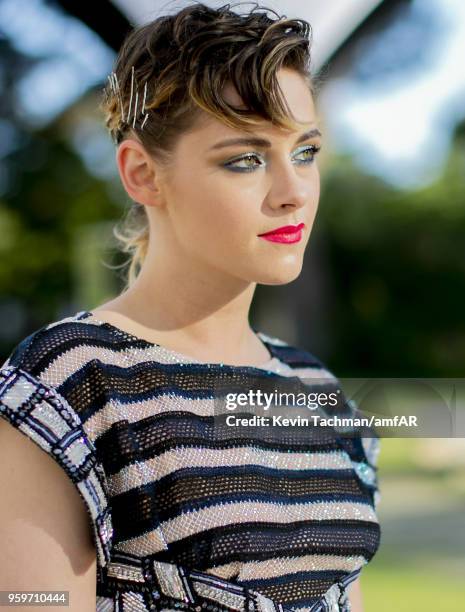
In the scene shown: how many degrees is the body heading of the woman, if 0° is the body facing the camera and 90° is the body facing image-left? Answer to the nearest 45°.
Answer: approximately 315°
